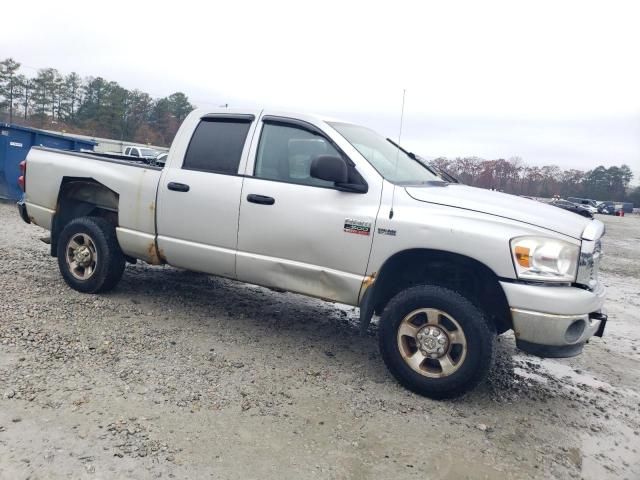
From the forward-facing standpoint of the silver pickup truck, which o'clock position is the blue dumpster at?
The blue dumpster is roughly at 6 o'clock from the silver pickup truck.

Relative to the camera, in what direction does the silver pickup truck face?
facing the viewer and to the right of the viewer
